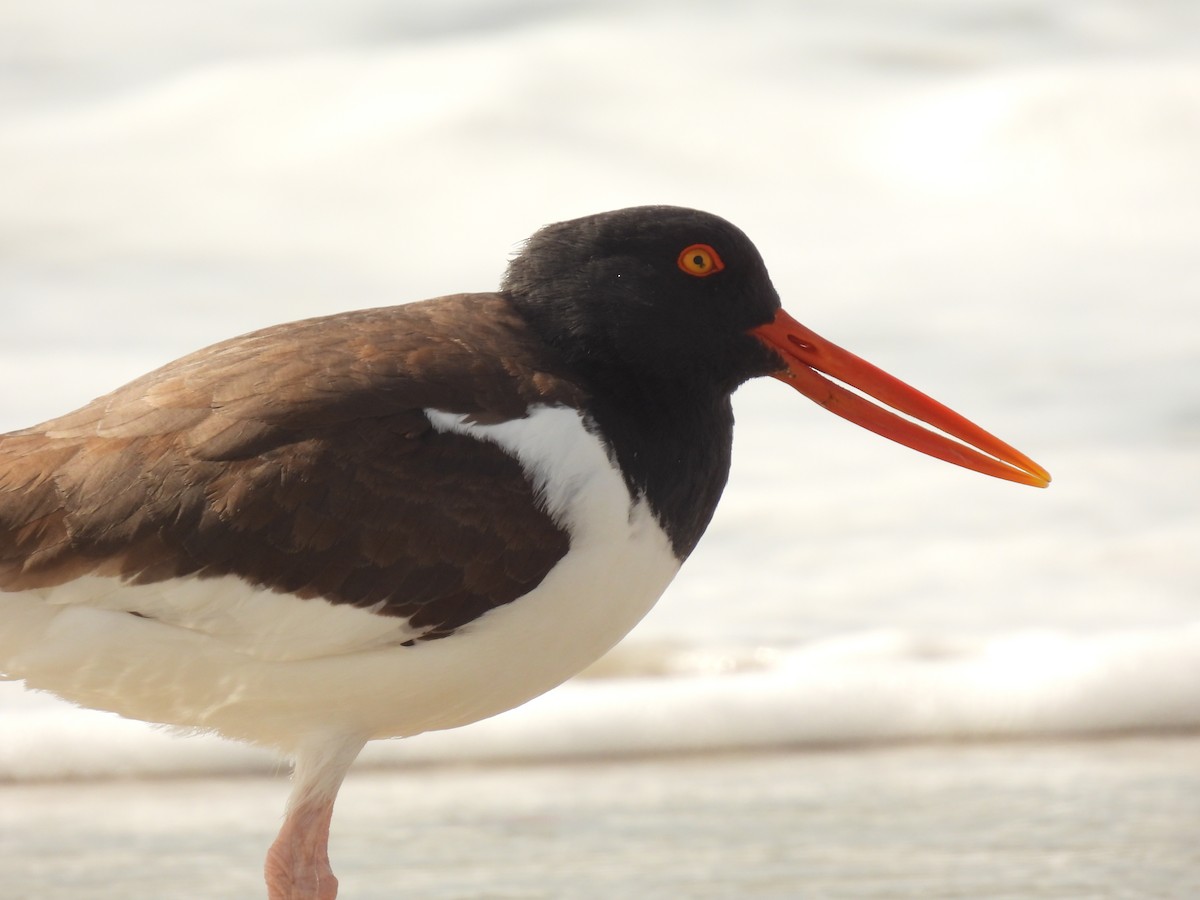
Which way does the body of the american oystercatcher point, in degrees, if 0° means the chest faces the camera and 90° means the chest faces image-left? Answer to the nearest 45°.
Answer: approximately 270°
